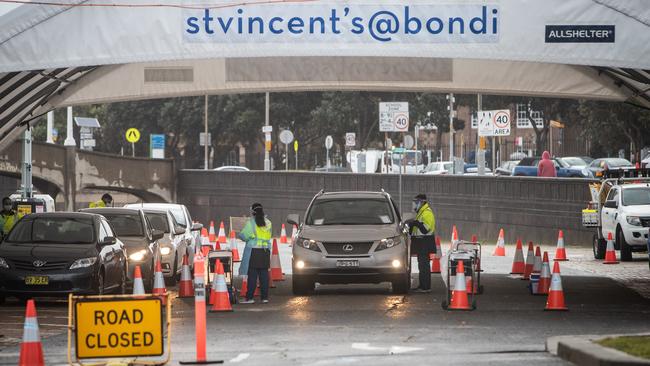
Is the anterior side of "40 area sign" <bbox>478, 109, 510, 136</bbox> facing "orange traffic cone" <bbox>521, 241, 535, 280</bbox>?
yes

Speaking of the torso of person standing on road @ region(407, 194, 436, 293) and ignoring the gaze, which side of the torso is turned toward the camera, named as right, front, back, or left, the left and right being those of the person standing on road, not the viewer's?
left

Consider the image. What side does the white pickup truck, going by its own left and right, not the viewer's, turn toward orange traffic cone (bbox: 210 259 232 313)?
right

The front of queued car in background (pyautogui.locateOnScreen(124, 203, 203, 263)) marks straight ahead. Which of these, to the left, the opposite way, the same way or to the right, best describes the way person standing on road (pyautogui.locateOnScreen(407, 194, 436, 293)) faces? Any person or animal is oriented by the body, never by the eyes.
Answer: to the right

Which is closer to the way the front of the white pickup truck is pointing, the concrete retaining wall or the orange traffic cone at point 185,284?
the orange traffic cone

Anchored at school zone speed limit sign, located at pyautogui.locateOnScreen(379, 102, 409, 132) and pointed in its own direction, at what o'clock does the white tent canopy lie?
The white tent canopy is roughly at 12 o'clock from the school zone speed limit sign.

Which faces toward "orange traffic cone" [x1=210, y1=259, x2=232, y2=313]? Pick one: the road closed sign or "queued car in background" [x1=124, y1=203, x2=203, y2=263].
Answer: the queued car in background
